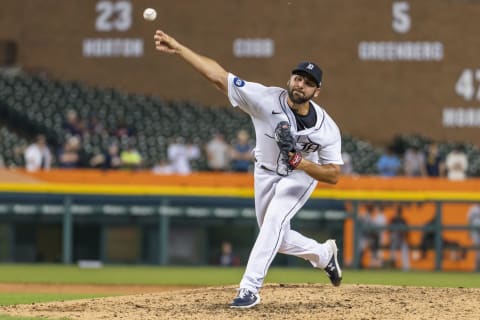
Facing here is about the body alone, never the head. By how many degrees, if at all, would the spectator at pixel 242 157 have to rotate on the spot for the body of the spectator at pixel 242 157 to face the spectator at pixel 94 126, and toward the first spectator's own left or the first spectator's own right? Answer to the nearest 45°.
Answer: approximately 135° to the first spectator's own right

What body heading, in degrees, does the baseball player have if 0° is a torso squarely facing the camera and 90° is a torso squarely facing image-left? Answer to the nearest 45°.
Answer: approximately 0°

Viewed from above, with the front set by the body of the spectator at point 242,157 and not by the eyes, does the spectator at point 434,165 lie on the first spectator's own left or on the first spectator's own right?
on the first spectator's own left

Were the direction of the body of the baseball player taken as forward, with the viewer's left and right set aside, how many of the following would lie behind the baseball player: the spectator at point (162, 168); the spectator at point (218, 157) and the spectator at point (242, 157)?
3

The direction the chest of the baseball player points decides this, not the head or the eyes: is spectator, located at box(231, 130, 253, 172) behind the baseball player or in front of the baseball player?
behind

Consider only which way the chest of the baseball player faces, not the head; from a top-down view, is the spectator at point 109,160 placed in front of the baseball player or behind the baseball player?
behind

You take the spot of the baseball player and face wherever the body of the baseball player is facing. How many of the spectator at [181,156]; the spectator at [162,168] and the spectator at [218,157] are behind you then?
3

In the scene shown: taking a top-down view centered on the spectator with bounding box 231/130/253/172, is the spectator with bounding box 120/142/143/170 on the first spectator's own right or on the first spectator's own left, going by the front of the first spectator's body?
on the first spectator's own right

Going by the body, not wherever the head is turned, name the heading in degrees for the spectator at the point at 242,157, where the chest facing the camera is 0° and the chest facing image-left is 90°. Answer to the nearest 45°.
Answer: approximately 0°

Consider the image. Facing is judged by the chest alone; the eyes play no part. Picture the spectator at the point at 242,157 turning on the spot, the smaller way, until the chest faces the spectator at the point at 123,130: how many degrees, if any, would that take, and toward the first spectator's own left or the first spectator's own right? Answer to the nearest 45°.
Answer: approximately 135° to the first spectator's own right
